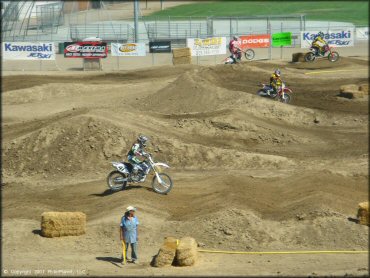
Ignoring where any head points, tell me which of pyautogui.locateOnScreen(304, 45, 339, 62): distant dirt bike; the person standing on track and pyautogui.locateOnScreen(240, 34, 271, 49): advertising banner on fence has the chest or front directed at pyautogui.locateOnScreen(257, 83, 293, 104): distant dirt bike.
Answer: the advertising banner on fence

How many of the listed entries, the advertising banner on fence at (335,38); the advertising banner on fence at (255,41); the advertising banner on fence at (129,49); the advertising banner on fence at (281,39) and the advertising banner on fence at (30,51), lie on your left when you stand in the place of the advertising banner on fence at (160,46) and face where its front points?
3

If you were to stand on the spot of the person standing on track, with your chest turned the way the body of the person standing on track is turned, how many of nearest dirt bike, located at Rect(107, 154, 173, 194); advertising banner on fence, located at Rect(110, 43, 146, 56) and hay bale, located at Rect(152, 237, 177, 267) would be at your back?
2

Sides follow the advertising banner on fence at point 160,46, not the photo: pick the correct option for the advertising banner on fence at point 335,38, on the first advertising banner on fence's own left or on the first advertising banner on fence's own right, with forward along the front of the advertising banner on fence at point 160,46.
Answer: on the first advertising banner on fence's own left

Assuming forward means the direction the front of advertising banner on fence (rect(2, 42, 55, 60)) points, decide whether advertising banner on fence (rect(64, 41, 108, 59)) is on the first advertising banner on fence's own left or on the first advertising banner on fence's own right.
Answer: on the first advertising banner on fence's own left

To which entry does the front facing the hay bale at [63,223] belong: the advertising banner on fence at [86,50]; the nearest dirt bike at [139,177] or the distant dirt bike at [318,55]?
the advertising banner on fence

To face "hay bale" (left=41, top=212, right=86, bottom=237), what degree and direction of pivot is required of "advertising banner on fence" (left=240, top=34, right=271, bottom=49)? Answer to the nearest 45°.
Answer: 0° — it already faces it

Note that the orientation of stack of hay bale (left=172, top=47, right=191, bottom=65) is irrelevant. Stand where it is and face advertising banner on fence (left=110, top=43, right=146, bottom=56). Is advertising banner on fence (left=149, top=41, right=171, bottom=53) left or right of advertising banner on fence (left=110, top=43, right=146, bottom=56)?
right

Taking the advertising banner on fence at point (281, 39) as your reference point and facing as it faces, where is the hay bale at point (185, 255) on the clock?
The hay bale is roughly at 12 o'clock from the advertising banner on fence.

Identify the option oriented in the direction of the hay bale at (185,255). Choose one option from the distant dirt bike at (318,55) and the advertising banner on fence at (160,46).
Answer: the advertising banner on fence

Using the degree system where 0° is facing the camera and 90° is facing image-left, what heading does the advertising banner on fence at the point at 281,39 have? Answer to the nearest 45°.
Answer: approximately 0°

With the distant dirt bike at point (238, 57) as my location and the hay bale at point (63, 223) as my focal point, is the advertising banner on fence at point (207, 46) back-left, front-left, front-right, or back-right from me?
back-right

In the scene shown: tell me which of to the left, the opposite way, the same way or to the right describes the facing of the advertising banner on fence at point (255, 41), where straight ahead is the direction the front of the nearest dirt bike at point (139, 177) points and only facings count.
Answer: to the right
